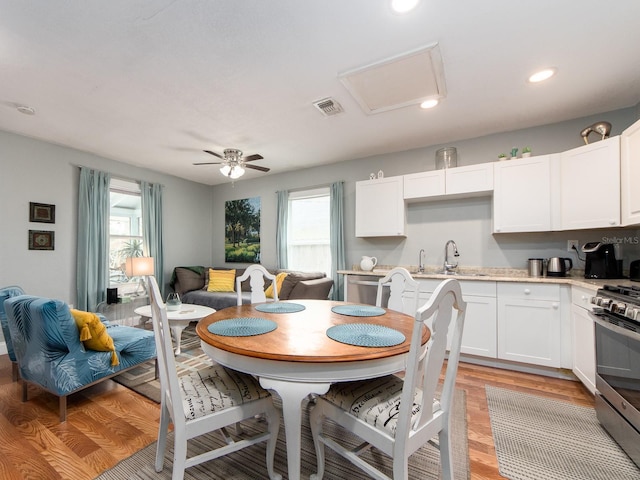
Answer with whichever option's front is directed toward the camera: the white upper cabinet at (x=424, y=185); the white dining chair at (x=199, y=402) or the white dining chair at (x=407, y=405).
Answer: the white upper cabinet

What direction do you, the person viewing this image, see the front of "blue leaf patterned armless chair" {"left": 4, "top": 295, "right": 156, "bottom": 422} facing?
facing away from the viewer and to the right of the viewer

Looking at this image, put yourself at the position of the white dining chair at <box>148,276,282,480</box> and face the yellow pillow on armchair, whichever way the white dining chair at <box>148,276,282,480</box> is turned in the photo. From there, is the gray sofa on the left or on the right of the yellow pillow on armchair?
right

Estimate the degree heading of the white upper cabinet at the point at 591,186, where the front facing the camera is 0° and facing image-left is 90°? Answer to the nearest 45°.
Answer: approximately 45°

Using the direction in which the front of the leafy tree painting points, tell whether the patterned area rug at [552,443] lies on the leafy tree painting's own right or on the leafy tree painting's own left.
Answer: on the leafy tree painting's own left

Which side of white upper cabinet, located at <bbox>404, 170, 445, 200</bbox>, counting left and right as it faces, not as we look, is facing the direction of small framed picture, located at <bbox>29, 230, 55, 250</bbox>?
right

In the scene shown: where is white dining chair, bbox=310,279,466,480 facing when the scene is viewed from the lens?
facing away from the viewer and to the left of the viewer
